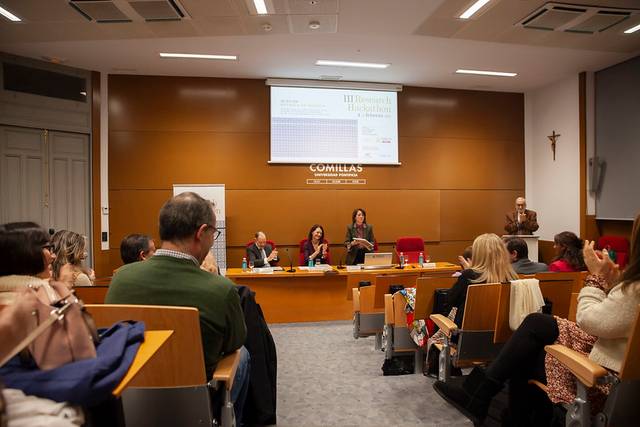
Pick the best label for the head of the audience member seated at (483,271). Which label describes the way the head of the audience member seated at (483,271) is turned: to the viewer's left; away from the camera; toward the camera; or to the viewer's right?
away from the camera

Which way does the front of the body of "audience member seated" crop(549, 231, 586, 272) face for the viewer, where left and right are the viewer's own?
facing away from the viewer and to the left of the viewer

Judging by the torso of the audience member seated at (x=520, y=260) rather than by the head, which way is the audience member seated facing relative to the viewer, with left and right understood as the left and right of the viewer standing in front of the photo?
facing away from the viewer and to the left of the viewer

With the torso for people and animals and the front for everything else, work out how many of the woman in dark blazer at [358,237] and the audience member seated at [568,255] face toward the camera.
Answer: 1

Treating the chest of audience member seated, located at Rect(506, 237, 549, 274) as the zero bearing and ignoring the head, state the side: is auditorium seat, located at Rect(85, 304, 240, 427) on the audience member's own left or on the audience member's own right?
on the audience member's own left

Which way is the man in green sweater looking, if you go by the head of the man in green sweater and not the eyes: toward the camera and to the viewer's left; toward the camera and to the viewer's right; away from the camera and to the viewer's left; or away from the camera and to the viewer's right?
away from the camera and to the viewer's right
